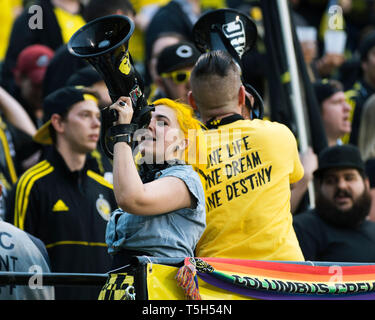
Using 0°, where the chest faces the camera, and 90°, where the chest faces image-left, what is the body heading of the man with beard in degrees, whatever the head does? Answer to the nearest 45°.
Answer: approximately 0°

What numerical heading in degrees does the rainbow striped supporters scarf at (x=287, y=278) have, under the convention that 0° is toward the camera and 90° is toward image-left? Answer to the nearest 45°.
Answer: approximately 0°

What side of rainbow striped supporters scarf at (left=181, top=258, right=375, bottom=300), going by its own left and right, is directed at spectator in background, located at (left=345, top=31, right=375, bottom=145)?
back

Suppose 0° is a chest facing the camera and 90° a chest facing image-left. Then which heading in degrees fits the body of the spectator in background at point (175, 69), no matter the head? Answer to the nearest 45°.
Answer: approximately 315°

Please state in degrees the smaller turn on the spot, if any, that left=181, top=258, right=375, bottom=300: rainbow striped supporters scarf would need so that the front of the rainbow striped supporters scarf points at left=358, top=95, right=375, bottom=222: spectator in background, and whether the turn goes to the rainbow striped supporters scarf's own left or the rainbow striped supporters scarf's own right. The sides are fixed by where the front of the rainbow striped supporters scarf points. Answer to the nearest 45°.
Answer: approximately 180°
